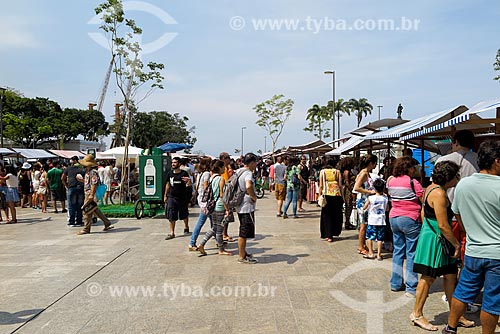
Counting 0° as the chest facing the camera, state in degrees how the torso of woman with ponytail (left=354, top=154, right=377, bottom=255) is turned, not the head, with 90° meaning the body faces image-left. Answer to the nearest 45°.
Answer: approximately 270°

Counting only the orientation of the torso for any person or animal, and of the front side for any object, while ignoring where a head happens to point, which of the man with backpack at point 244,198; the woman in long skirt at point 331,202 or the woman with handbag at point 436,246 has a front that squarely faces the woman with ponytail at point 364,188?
the man with backpack

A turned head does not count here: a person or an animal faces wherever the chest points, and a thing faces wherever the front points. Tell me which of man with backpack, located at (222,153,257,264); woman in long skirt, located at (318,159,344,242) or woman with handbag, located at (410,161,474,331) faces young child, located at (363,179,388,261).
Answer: the man with backpack

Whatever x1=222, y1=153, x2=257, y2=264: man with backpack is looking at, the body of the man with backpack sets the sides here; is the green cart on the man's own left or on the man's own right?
on the man's own left

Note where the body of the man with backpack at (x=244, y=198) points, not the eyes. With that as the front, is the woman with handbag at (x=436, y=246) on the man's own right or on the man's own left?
on the man's own right

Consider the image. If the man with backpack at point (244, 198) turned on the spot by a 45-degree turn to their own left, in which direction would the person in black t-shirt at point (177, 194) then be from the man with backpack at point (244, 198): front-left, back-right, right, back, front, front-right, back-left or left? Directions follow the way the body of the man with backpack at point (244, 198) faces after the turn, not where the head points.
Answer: left

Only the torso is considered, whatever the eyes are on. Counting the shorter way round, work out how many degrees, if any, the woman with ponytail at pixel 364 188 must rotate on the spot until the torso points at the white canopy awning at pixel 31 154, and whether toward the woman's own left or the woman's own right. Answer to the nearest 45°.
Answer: approximately 135° to the woman's own left
